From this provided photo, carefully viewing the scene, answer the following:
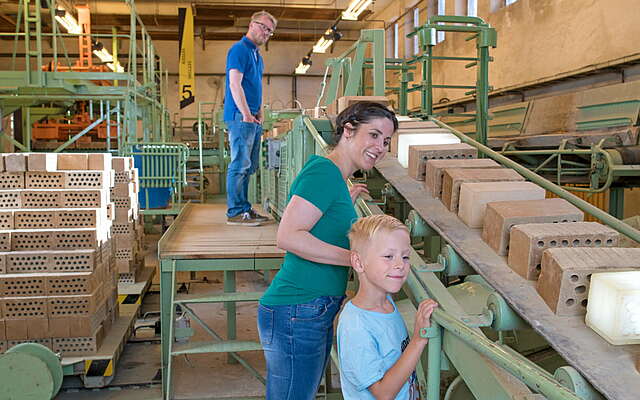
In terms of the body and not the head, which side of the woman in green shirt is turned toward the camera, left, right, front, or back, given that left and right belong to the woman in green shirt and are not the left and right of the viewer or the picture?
right

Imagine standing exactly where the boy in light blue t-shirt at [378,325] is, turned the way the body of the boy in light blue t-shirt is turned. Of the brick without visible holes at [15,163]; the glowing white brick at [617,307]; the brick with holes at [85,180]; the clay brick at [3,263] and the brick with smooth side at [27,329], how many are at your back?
4

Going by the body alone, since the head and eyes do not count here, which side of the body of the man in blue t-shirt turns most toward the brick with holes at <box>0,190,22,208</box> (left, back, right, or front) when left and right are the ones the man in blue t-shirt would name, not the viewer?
back

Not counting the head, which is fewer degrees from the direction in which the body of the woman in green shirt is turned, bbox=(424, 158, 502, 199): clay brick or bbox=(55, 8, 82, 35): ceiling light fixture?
the clay brick

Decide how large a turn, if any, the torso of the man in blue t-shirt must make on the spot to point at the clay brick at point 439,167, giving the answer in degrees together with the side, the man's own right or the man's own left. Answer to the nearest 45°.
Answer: approximately 45° to the man's own right

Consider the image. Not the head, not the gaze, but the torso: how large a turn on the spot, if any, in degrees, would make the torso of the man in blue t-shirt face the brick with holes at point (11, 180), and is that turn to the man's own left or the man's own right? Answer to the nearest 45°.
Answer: approximately 180°

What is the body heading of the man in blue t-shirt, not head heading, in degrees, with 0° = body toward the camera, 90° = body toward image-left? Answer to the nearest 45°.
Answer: approximately 270°

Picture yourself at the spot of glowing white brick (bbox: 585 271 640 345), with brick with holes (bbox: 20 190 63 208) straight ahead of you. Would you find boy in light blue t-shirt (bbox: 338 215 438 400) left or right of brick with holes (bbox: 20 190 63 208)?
left

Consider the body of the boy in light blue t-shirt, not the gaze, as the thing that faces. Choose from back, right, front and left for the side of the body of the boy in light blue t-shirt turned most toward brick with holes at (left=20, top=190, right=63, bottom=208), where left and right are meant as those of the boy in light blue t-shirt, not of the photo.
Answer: back

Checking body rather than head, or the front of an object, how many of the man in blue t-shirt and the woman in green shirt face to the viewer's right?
2

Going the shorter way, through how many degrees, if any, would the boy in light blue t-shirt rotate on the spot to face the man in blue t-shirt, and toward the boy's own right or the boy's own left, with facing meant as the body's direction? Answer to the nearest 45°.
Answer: approximately 135° to the boy's own left

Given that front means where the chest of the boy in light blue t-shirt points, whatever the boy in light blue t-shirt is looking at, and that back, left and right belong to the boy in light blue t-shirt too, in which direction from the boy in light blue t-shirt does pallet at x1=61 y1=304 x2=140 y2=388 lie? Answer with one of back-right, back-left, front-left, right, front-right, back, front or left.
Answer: back

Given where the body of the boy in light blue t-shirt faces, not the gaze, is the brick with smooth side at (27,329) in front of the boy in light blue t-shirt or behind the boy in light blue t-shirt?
behind
